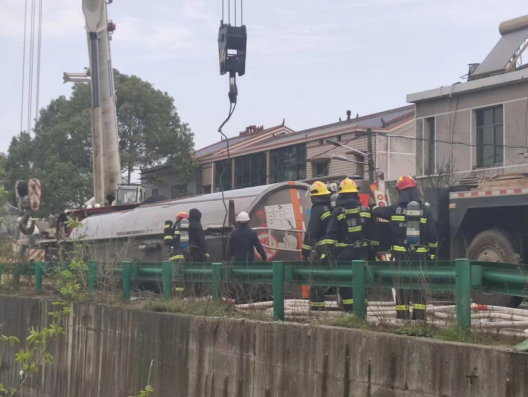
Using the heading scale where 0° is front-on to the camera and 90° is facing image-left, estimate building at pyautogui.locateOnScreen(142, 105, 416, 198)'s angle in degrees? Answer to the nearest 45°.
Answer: approximately 45°

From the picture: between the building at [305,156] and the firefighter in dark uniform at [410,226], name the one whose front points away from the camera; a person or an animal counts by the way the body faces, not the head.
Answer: the firefighter in dark uniform

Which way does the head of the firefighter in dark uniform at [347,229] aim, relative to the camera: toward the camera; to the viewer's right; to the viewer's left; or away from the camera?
away from the camera

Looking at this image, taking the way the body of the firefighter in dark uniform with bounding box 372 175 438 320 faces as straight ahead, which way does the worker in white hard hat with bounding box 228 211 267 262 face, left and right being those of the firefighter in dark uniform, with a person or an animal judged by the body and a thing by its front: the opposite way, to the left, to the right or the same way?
the same way

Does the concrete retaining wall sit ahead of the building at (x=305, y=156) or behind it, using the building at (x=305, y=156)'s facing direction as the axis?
ahead

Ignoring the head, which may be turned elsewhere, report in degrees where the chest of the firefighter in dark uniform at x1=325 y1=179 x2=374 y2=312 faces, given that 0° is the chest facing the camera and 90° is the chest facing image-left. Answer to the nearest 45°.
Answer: approximately 180°

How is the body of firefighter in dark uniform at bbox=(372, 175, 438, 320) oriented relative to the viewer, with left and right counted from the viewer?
facing away from the viewer

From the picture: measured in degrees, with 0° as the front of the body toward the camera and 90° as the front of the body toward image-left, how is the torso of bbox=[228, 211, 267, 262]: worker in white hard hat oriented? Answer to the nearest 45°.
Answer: approximately 180°

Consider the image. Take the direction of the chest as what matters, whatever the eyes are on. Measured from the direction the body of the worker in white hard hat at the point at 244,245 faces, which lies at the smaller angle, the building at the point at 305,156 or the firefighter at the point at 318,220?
the building

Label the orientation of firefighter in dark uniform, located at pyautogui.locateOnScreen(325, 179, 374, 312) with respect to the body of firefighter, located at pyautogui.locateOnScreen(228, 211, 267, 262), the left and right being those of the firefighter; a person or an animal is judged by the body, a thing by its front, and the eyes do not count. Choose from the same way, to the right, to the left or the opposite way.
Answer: the same way

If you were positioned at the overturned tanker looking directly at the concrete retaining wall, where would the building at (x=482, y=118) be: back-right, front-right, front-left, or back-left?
back-left

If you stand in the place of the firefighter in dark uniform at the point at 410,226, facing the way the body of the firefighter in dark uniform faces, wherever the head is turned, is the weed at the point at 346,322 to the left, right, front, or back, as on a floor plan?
back

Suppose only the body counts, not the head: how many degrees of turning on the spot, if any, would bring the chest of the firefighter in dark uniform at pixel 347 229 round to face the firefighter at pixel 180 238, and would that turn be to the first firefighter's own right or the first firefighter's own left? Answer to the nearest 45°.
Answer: approximately 45° to the first firefighter's own left

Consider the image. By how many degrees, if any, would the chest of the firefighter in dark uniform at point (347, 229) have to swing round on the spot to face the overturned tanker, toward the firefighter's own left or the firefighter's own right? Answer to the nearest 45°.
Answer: approximately 45° to the firefighter's own left

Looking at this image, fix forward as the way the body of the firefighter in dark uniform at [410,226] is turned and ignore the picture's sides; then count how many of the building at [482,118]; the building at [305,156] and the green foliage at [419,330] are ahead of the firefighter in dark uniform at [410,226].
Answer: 2

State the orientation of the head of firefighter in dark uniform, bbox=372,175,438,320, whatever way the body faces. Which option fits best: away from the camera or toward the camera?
away from the camera

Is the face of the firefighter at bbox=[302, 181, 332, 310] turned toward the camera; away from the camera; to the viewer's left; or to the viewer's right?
away from the camera

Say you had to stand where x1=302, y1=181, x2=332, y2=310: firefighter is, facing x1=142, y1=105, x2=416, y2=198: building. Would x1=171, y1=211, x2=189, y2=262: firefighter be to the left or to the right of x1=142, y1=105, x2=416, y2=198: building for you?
left
